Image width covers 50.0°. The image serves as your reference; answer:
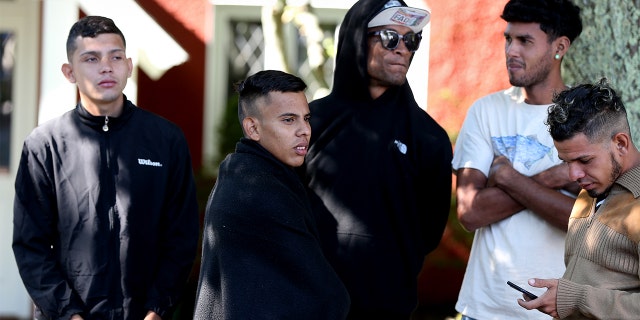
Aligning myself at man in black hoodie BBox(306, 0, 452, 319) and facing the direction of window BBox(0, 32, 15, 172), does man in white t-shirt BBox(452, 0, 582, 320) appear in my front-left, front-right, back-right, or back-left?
back-right

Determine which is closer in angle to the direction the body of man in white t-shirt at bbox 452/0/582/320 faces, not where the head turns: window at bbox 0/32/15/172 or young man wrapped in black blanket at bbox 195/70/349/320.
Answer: the young man wrapped in black blanket

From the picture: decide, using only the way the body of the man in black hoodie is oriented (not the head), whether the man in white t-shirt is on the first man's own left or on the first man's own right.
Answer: on the first man's own left

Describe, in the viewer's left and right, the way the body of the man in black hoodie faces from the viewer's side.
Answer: facing the viewer

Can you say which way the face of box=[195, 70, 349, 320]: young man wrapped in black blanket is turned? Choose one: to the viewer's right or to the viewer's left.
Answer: to the viewer's right

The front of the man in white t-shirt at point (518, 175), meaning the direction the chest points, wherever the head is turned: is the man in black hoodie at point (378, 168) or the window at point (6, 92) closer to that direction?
the man in black hoodie

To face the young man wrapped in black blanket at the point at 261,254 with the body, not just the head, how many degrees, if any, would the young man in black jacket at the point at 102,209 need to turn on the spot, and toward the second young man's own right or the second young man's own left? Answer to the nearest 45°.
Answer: approximately 45° to the second young man's own left

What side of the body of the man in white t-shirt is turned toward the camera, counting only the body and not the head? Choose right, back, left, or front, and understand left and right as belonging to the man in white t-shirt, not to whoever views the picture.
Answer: front

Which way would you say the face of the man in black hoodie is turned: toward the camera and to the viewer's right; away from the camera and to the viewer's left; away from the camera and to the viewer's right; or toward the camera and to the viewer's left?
toward the camera and to the viewer's right

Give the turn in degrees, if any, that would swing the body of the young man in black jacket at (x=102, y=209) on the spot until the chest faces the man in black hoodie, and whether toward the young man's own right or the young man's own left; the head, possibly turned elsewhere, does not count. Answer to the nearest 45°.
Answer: approximately 90° to the young man's own left

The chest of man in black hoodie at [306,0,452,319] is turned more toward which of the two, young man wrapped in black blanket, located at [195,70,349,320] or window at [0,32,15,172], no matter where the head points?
the young man wrapped in black blanket

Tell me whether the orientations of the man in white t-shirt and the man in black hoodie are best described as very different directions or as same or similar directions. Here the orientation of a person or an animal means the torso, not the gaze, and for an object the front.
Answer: same or similar directions

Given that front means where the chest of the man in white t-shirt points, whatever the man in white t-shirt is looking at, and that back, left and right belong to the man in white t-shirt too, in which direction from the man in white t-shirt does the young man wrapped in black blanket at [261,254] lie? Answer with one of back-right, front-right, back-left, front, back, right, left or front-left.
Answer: front-right

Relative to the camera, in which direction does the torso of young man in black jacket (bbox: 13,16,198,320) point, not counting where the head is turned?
toward the camera

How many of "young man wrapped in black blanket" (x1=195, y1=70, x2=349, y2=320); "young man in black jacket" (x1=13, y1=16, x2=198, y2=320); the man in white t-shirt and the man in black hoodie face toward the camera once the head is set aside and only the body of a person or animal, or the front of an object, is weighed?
3
